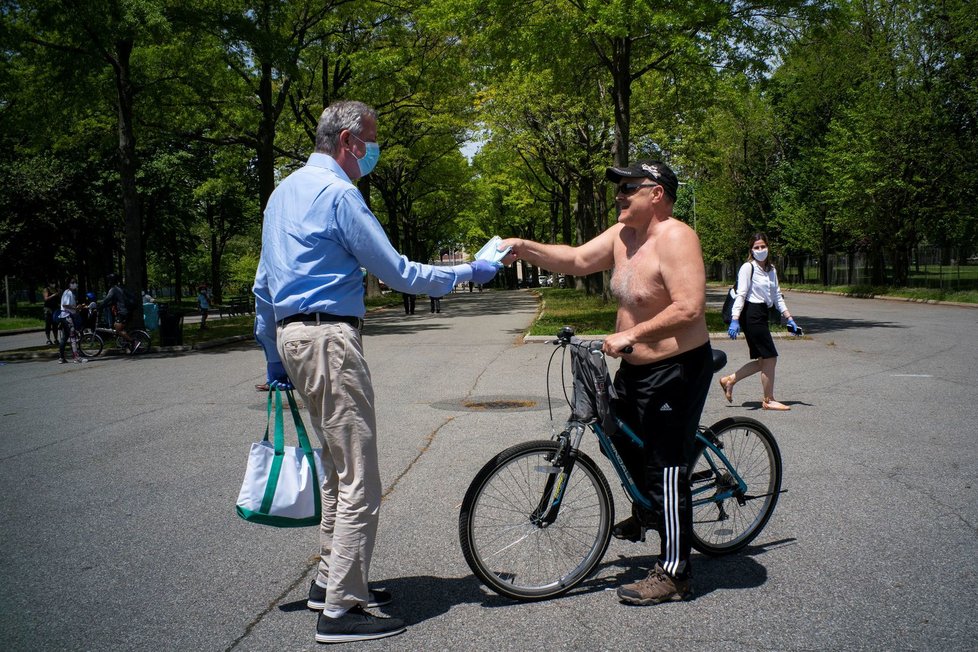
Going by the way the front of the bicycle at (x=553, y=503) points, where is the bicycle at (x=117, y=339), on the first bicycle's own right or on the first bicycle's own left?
on the first bicycle's own right

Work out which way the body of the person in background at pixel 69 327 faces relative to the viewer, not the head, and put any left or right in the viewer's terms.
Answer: facing to the right of the viewer

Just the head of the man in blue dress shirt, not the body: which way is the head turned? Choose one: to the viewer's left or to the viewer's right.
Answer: to the viewer's right

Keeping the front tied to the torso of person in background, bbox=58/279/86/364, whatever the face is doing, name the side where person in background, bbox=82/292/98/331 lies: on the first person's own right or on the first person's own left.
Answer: on the first person's own left

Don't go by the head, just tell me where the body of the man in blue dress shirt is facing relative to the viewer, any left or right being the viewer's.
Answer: facing away from the viewer and to the right of the viewer

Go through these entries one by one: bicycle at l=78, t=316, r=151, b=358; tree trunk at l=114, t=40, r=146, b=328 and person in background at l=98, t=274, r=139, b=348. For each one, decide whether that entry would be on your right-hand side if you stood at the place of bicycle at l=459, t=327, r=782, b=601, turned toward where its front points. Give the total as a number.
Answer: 3

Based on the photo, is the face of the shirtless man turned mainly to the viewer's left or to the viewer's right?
to the viewer's left

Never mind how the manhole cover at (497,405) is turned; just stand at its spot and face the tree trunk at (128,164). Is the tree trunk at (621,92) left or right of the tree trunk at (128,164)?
right
